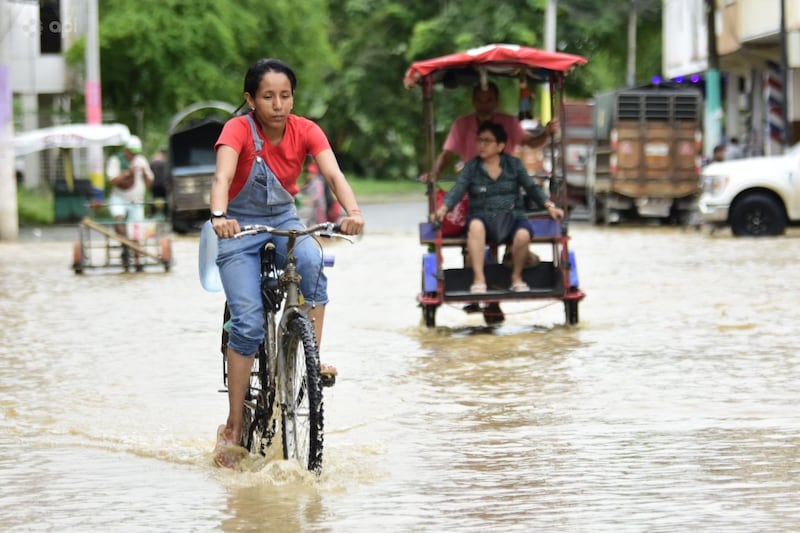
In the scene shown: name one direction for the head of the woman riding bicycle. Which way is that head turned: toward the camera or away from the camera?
toward the camera

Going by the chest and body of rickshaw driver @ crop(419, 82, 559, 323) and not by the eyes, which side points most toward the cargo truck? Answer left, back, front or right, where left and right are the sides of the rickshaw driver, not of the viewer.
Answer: back

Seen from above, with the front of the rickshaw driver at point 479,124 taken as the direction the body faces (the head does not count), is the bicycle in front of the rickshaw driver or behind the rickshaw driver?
in front

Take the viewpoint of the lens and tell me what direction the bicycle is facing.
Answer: facing the viewer

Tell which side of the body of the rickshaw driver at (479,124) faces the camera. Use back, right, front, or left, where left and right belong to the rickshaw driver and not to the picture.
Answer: front

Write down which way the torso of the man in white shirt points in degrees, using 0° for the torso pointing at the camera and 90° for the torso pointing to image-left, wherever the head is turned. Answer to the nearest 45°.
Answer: approximately 0°

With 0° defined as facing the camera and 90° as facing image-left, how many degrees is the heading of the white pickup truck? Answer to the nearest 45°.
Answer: approximately 90°

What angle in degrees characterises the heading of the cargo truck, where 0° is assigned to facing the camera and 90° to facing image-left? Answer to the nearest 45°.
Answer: approximately 180°

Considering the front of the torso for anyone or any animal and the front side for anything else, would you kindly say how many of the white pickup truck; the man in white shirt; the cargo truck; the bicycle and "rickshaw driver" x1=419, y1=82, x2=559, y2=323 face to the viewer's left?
1
